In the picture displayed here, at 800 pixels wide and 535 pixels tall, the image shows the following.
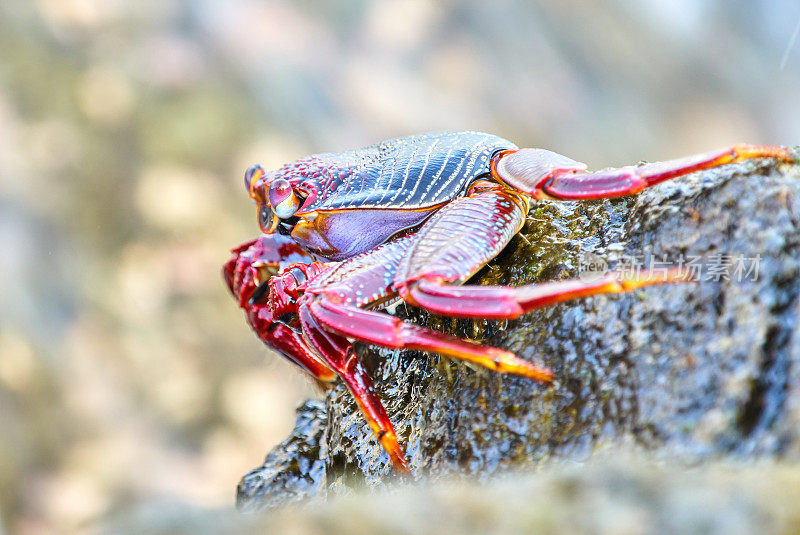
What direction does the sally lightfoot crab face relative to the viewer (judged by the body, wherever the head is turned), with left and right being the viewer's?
facing to the left of the viewer
